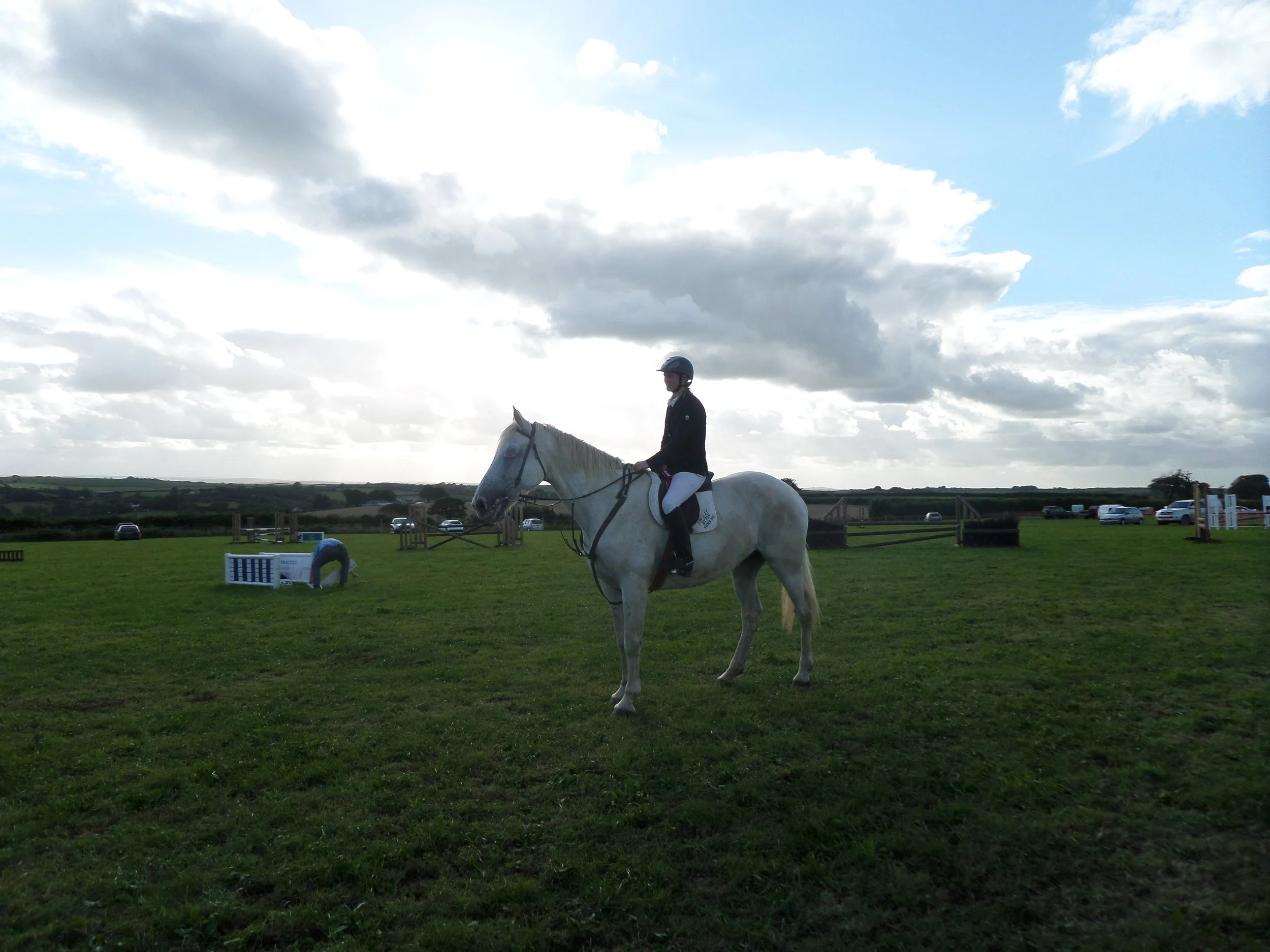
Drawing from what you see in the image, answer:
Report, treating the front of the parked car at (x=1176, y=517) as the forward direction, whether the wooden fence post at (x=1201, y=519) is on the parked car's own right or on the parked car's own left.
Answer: on the parked car's own left

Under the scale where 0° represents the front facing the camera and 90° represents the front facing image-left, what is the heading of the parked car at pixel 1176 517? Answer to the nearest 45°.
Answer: approximately 45°

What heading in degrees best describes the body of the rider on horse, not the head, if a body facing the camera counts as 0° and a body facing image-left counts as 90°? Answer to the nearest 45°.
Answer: approximately 90°

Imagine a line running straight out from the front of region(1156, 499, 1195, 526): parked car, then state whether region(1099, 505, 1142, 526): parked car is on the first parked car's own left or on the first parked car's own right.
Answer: on the first parked car's own right

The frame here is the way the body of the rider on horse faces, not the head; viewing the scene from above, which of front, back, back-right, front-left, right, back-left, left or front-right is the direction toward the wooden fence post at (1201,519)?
back-right

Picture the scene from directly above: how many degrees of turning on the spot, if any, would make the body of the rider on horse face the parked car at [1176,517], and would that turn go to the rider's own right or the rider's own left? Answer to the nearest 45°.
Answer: approximately 135° to the rider's own right

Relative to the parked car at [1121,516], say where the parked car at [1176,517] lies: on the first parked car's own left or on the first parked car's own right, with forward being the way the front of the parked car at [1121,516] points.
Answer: on the first parked car's own left
